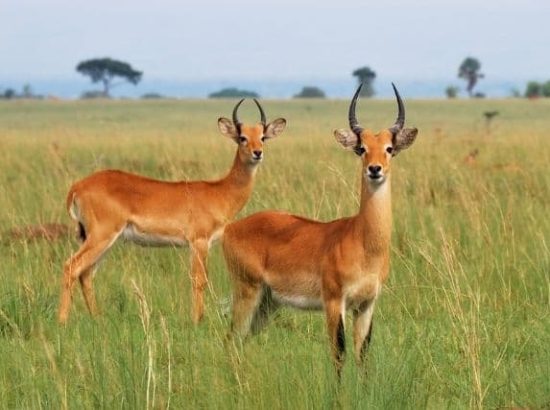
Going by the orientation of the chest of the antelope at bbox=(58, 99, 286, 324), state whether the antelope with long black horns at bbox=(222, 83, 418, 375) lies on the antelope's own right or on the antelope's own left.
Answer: on the antelope's own right

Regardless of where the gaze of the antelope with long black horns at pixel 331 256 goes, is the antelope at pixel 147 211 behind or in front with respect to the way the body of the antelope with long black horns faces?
behind

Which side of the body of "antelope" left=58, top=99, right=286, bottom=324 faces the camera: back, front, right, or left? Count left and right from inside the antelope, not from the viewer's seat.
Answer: right

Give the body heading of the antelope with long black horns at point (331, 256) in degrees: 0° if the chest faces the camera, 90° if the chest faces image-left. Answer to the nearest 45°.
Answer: approximately 315°
